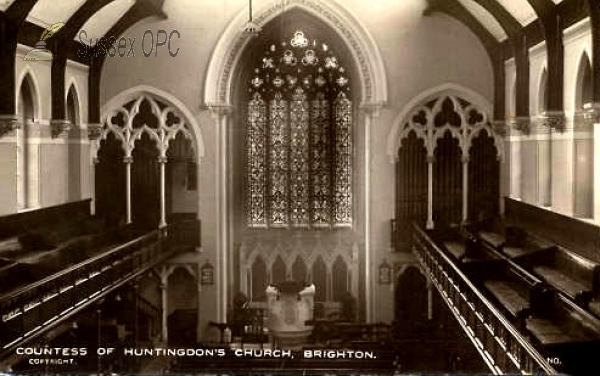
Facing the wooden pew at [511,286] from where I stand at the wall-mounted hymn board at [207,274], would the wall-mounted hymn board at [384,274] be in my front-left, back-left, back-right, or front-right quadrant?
front-left

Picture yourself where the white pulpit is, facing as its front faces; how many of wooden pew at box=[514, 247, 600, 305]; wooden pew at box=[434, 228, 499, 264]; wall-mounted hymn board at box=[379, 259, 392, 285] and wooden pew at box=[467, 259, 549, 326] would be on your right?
0

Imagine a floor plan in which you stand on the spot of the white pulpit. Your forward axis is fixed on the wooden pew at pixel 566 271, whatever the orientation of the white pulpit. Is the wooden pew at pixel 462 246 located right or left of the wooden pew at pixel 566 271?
left

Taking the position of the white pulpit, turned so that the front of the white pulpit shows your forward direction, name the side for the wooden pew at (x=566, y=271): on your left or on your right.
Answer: on your left

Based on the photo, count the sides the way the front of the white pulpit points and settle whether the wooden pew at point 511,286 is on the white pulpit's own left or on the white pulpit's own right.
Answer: on the white pulpit's own left

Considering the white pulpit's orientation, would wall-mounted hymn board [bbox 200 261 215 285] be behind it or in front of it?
behind

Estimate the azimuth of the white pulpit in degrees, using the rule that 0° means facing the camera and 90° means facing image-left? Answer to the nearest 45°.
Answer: approximately 0°

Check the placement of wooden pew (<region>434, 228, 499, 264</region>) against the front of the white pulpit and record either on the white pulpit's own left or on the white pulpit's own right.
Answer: on the white pulpit's own left

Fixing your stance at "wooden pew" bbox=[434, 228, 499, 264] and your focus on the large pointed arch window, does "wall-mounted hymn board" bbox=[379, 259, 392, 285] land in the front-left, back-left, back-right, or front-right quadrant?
front-right

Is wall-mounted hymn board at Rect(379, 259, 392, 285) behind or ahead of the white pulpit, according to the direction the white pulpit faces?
behind

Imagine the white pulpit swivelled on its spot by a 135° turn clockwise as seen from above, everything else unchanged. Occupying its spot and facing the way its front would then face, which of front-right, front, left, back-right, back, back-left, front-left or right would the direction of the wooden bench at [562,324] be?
back

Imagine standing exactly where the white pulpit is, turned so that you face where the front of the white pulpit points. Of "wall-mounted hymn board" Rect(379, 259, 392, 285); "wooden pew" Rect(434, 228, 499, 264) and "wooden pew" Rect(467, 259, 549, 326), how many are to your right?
0

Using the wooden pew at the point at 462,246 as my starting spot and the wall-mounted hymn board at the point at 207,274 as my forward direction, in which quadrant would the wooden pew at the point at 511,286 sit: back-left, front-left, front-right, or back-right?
back-left

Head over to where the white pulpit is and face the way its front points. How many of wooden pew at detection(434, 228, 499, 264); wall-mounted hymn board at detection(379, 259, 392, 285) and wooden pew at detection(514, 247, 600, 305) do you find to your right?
0
